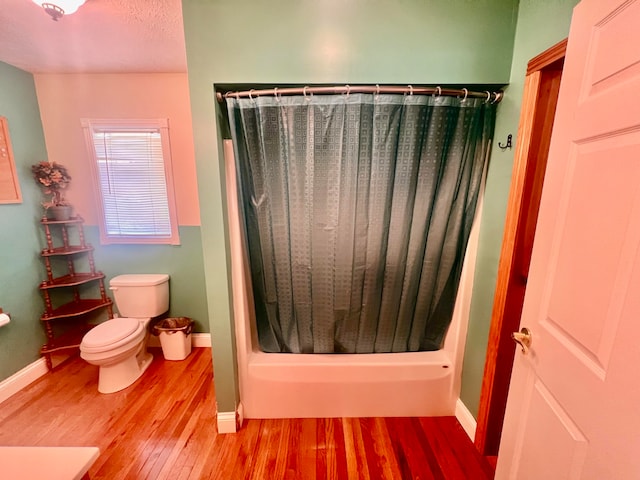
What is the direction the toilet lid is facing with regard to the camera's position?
facing the viewer and to the left of the viewer

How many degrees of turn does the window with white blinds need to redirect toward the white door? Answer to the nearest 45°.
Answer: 0° — it already faces it

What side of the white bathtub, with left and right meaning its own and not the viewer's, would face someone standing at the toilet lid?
right

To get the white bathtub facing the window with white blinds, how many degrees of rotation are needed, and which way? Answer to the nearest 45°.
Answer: approximately 90° to its right

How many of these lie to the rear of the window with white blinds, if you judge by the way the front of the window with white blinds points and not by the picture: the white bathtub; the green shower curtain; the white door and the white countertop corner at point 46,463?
0

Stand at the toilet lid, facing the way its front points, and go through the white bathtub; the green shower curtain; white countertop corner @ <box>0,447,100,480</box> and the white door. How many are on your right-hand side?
0

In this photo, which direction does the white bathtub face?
toward the camera

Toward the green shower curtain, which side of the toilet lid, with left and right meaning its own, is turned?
left

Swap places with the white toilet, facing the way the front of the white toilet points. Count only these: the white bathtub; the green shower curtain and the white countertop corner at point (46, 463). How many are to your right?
0

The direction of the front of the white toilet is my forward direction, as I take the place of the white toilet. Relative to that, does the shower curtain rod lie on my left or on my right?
on my left

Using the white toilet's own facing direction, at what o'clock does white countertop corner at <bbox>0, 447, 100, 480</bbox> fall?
The white countertop corner is roughly at 11 o'clock from the white toilet.

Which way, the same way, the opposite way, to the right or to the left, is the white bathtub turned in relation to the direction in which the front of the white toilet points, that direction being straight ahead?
the same way

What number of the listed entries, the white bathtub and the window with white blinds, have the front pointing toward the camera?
2

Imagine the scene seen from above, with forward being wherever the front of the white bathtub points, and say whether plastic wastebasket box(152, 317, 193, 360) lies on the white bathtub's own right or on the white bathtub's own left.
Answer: on the white bathtub's own right

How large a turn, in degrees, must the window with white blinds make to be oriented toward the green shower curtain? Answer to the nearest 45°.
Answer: approximately 45° to its left
